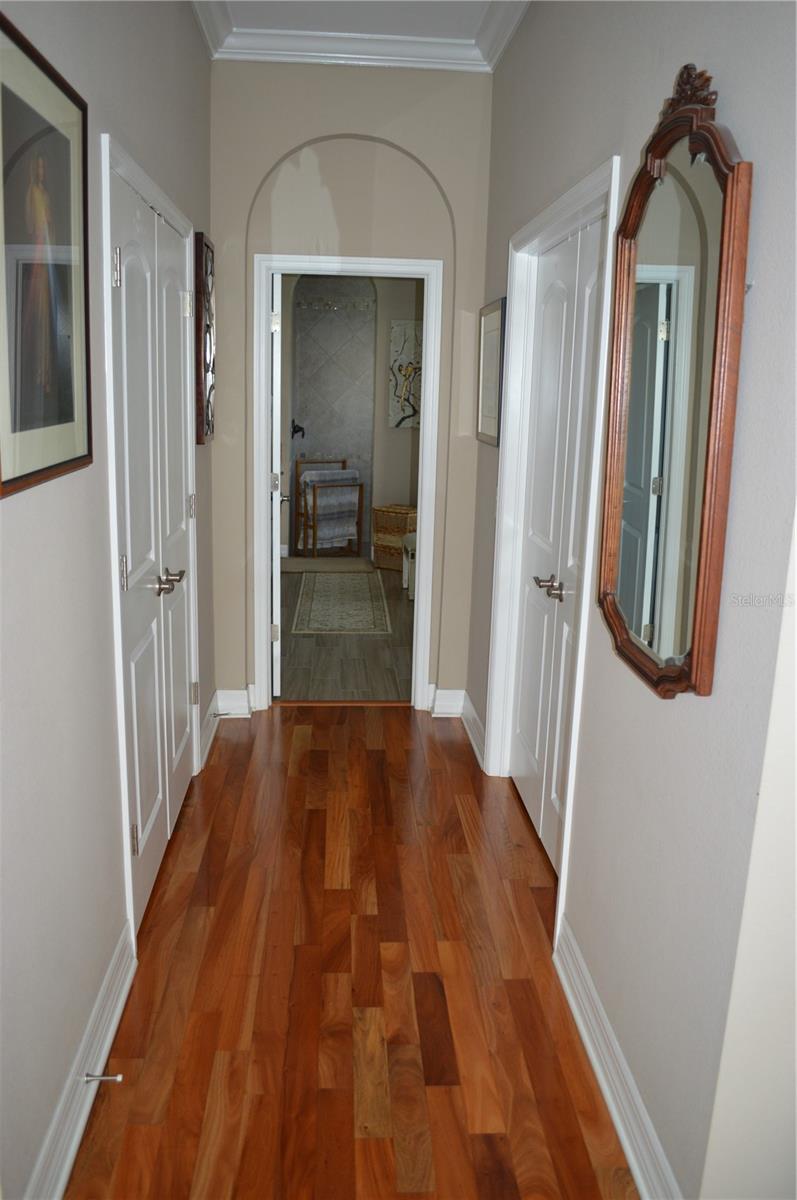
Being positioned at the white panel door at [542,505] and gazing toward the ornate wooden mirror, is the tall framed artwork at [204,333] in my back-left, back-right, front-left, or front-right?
back-right

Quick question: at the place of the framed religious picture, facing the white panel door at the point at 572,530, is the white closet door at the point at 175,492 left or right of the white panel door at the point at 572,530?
left

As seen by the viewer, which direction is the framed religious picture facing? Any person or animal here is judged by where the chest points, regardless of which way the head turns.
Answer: to the viewer's right

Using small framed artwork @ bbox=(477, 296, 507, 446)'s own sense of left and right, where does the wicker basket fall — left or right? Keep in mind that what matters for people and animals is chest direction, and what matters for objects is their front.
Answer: on its right

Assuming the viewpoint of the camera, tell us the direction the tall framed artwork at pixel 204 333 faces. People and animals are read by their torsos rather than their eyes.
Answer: facing to the right of the viewer

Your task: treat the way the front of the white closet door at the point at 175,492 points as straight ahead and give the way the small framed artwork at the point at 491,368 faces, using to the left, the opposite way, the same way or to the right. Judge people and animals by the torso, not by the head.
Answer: the opposite way

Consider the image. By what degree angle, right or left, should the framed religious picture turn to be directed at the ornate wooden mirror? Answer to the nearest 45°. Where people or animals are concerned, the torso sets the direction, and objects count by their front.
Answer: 0° — it already faces it

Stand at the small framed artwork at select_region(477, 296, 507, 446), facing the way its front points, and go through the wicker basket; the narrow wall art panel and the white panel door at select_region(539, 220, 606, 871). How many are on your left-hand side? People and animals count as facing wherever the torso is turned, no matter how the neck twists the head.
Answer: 1

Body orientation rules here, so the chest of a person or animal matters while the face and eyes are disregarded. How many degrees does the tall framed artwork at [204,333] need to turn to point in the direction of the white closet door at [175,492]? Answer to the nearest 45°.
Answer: approximately 90° to its right

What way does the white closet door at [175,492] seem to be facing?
to the viewer's right

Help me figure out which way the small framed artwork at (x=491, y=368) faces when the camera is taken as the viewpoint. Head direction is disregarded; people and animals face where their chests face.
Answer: facing to the left of the viewer

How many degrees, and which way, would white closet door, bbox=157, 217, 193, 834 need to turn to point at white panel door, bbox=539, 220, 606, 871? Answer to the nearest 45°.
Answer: approximately 45° to its right

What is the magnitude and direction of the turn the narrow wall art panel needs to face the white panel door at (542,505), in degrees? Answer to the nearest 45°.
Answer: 0° — it already faces it
